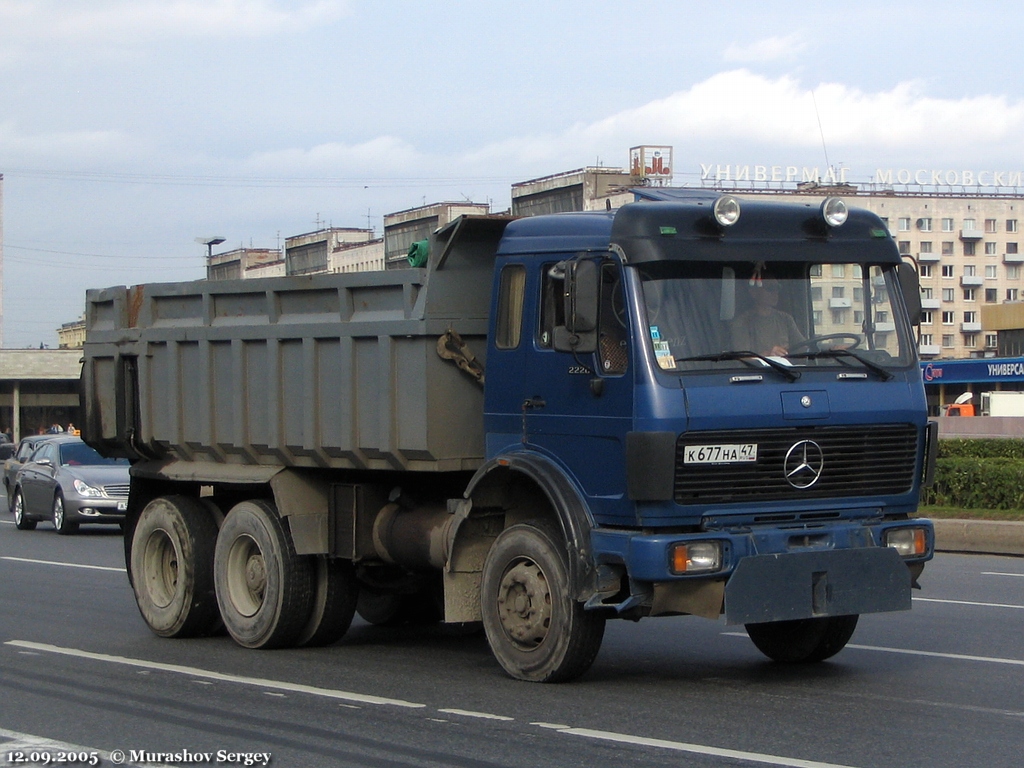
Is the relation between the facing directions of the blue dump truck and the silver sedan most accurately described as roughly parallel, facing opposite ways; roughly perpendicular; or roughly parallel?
roughly parallel

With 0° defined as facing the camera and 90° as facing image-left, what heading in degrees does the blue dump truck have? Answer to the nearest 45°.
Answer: approximately 315°

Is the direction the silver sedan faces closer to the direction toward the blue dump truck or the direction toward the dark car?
the blue dump truck

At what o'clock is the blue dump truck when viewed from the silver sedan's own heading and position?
The blue dump truck is roughly at 1 o'clock from the silver sedan.

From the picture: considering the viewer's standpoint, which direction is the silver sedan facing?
facing the viewer and to the right of the viewer

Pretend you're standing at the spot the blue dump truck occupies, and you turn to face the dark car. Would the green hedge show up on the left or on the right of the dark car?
right

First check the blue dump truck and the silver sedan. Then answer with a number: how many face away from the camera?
0

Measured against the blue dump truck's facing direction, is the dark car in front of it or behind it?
behind

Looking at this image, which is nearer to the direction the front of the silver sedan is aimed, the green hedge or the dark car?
the green hedge

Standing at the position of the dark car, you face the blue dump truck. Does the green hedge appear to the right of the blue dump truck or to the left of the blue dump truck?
left

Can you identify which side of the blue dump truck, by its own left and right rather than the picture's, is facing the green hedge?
left

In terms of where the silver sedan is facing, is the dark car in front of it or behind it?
behind
